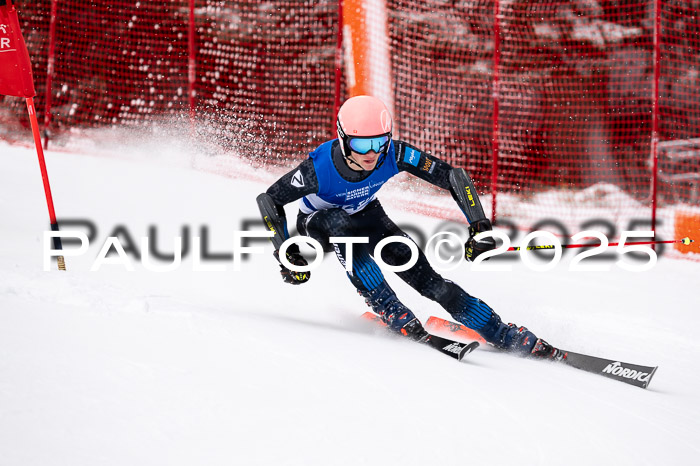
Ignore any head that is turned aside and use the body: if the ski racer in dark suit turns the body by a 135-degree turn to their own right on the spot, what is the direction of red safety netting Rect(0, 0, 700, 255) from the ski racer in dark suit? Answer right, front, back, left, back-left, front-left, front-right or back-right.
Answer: right

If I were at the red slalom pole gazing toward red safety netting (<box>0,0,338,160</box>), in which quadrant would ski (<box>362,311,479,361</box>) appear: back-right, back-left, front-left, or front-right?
back-right
